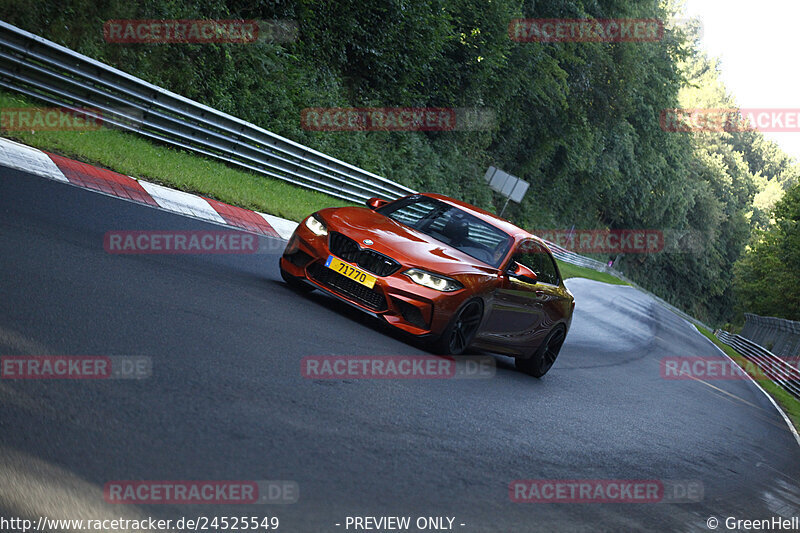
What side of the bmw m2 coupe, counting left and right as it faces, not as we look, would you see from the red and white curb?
right

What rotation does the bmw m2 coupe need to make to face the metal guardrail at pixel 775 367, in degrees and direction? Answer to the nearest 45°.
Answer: approximately 180°

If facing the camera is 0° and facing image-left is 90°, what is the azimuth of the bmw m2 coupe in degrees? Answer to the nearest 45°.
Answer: approximately 45°

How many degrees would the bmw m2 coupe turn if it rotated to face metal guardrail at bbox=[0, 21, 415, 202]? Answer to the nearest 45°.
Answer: approximately 90° to its right
